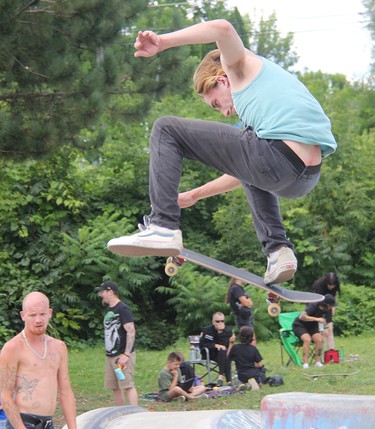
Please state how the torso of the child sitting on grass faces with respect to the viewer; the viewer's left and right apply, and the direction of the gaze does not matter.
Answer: facing to the right of the viewer

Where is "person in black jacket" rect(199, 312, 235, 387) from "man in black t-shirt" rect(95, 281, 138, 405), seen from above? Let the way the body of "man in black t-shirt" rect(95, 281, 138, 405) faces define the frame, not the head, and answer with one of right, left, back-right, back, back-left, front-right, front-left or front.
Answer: back

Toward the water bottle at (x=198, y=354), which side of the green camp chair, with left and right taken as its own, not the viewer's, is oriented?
right

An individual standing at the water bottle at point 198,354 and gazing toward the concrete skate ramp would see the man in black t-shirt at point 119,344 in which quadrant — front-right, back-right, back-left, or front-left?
front-right

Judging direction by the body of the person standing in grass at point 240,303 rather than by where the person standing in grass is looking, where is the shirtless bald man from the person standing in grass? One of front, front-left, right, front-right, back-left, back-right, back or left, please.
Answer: right

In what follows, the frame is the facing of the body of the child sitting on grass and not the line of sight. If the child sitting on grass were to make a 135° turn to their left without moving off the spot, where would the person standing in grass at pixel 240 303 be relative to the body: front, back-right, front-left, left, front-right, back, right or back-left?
right

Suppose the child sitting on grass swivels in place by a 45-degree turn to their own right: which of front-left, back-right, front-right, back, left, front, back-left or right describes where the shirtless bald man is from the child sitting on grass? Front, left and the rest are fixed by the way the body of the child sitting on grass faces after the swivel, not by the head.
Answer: front-right

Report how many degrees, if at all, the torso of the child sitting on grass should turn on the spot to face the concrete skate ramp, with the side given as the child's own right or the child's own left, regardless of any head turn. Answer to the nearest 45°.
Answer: approximately 90° to the child's own right

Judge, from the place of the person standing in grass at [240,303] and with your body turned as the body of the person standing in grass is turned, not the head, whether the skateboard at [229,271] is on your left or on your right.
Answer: on your right
